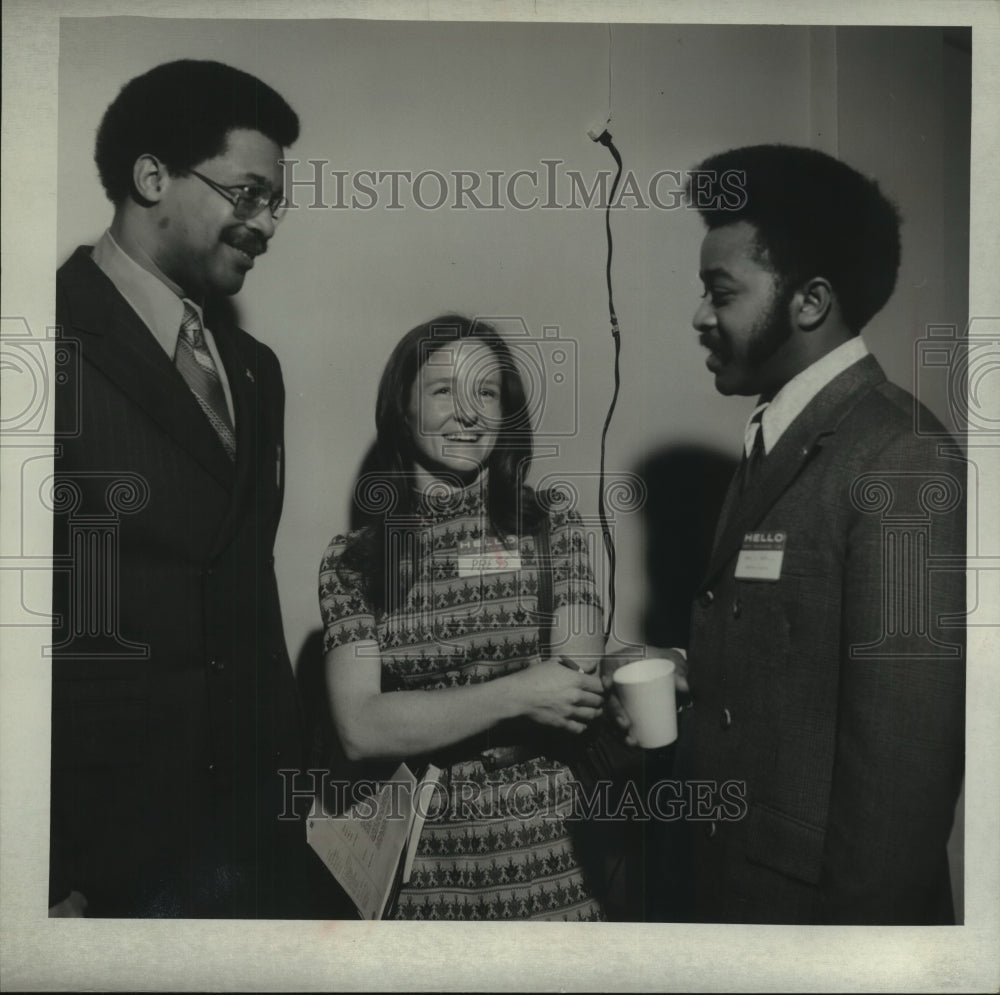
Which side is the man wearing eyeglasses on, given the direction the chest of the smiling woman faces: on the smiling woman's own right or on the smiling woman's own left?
on the smiling woman's own right

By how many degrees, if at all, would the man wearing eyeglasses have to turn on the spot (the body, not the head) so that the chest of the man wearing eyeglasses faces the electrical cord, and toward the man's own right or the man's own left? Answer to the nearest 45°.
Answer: approximately 45° to the man's own left

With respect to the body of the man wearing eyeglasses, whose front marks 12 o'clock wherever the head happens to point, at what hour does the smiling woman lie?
The smiling woman is roughly at 11 o'clock from the man wearing eyeglasses.
